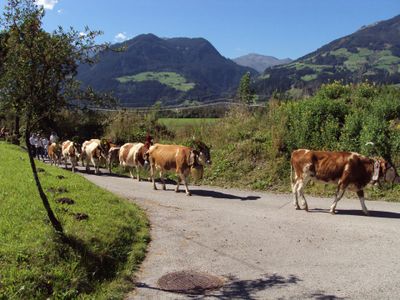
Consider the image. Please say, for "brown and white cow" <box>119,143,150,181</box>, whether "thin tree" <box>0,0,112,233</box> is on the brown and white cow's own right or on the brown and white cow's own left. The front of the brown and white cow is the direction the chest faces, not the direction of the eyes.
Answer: on the brown and white cow's own right

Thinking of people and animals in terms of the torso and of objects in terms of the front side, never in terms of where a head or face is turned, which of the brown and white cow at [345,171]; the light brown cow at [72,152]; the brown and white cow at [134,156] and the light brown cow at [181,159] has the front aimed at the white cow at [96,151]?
the light brown cow at [72,152]

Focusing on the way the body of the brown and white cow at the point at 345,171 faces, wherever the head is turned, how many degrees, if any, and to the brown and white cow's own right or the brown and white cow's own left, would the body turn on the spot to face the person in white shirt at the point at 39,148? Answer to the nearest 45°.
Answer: approximately 135° to the brown and white cow's own left

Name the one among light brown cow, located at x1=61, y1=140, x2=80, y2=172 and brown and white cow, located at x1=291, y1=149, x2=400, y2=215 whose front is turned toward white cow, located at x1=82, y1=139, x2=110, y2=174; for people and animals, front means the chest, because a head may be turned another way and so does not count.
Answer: the light brown cow

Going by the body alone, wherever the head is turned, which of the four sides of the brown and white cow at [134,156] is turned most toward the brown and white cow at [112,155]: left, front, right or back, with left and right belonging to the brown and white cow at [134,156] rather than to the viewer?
back

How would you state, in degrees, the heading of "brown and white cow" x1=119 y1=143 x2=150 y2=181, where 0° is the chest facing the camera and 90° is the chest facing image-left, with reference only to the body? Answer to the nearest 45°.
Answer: approximately 315°

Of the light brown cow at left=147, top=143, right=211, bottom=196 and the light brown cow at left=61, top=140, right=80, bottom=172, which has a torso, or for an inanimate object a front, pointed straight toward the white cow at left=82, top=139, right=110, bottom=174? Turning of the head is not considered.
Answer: the light brown cow at left=61, top=140, right=80, bottom=172

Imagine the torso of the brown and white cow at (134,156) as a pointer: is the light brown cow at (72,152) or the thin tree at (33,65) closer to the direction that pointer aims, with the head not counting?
the thin tree

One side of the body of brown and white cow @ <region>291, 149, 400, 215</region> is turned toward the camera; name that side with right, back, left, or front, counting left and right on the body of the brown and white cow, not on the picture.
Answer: right

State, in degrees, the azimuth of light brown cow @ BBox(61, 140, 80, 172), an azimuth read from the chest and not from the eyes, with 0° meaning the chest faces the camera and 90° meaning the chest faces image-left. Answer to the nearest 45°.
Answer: approximately 315°

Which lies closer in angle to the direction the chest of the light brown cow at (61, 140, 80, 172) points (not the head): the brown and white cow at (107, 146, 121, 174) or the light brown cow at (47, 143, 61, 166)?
the brown and white cow

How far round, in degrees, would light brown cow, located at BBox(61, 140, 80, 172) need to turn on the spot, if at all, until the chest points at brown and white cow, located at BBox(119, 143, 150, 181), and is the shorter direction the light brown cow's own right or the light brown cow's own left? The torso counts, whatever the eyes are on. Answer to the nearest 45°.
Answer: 0° — it already faces it

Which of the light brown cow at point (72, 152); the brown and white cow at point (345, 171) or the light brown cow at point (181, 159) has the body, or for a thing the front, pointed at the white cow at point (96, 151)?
the light brown cow at point (72, 152)
